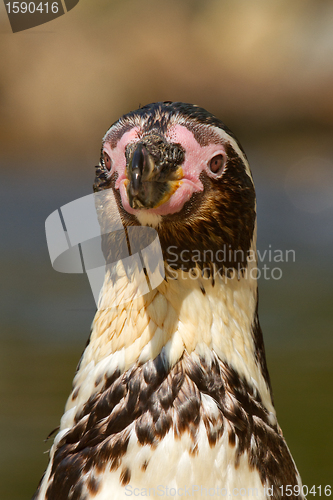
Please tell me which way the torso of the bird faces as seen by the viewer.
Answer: toward the camera
